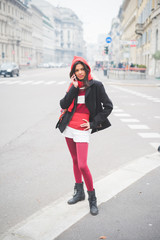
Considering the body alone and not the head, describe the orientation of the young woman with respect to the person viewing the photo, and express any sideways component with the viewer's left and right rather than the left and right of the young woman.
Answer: facing the viewer

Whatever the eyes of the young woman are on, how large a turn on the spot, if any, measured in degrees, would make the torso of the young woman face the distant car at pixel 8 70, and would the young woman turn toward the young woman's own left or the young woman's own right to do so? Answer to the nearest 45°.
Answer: approximately 180°
